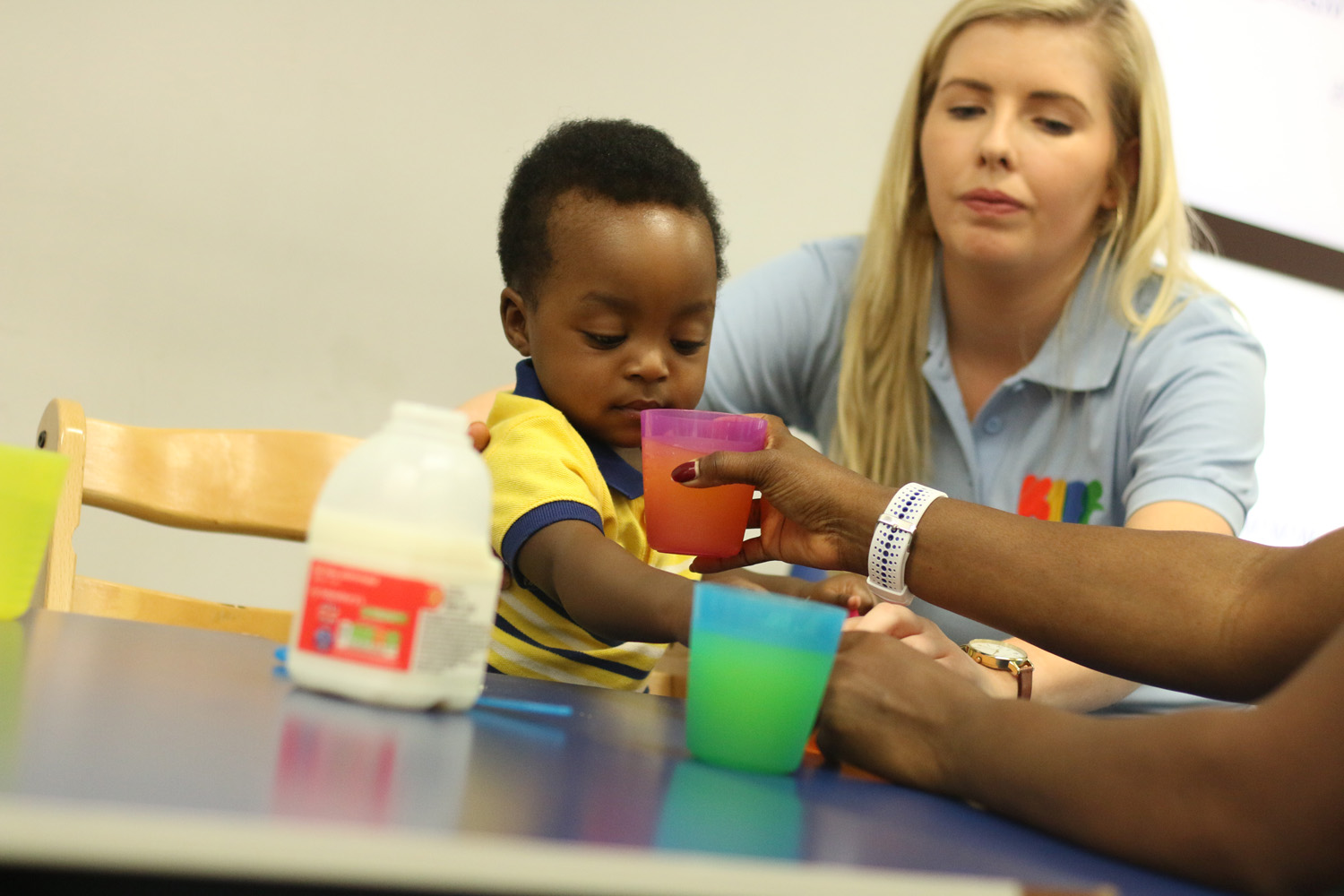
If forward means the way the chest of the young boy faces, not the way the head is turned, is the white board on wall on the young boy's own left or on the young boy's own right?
on the young boy's own left

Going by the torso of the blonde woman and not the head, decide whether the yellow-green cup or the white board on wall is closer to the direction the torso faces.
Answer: the yellow-green cup

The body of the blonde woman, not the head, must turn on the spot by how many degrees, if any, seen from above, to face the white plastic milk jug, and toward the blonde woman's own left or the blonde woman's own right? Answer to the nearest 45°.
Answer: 0° — they already face it

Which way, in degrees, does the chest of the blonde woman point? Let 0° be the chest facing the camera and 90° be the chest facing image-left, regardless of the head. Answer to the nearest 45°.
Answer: approximately 0°

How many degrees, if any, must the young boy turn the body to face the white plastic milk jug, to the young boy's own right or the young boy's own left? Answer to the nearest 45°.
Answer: approximately 45° to the young boy's own right

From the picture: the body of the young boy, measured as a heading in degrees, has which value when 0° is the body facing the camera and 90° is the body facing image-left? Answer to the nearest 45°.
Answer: approximately 315°

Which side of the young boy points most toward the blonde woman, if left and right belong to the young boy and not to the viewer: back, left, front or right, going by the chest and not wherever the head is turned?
left

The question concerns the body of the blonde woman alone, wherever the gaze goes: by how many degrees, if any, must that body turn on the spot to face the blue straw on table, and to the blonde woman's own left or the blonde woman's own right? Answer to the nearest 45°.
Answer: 0° — they already face it
